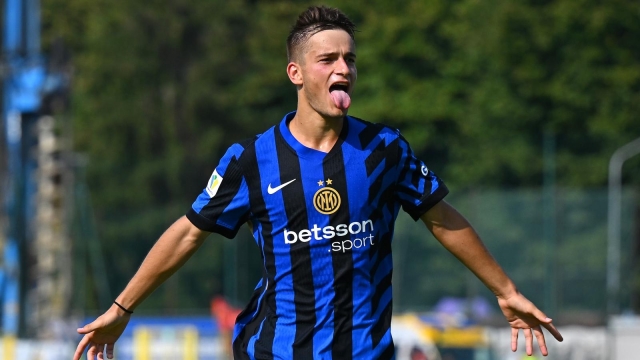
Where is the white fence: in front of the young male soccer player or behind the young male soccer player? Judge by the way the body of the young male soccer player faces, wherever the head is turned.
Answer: behind

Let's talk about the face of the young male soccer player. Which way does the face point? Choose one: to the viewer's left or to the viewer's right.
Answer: to the viewer's right

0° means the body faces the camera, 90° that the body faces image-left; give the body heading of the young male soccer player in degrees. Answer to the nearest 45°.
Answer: approximately 0°

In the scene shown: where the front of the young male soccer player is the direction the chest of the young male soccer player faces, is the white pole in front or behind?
behind
